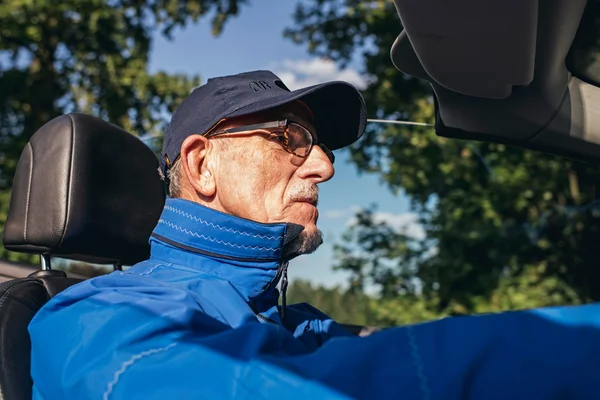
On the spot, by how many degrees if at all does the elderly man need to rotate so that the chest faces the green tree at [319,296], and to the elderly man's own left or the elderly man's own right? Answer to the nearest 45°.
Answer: approximately 90° to the elderly man's own left

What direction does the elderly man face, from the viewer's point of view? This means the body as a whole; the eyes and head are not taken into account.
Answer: to the viewer's right

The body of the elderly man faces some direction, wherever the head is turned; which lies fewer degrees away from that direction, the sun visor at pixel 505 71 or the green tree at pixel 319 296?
the sun visor

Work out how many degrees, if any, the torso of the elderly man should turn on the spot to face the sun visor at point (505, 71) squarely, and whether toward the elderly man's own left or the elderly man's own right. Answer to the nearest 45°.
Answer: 0° — they already face it
